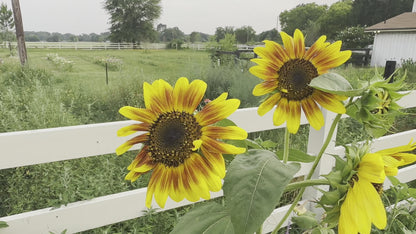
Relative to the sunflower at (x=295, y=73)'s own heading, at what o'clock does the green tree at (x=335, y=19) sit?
The green tree is roughly at 6 o'clock from the sunflower.

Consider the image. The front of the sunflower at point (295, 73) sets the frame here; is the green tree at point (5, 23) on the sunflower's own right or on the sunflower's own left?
on the sunflower's own right

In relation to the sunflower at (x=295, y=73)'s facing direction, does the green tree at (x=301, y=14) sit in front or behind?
behind

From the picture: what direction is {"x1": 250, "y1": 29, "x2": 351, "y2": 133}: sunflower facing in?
toward the camera

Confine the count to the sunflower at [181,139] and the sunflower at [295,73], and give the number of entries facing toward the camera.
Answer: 2

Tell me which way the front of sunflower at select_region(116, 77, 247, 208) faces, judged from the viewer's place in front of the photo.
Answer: facing the viewer

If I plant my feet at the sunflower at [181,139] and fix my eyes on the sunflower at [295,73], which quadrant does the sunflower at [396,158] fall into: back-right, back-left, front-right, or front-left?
front-right

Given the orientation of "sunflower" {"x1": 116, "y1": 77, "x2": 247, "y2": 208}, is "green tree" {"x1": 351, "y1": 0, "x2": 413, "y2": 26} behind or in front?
behind
